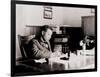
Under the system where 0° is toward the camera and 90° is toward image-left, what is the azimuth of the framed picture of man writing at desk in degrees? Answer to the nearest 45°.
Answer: approximately 315°
